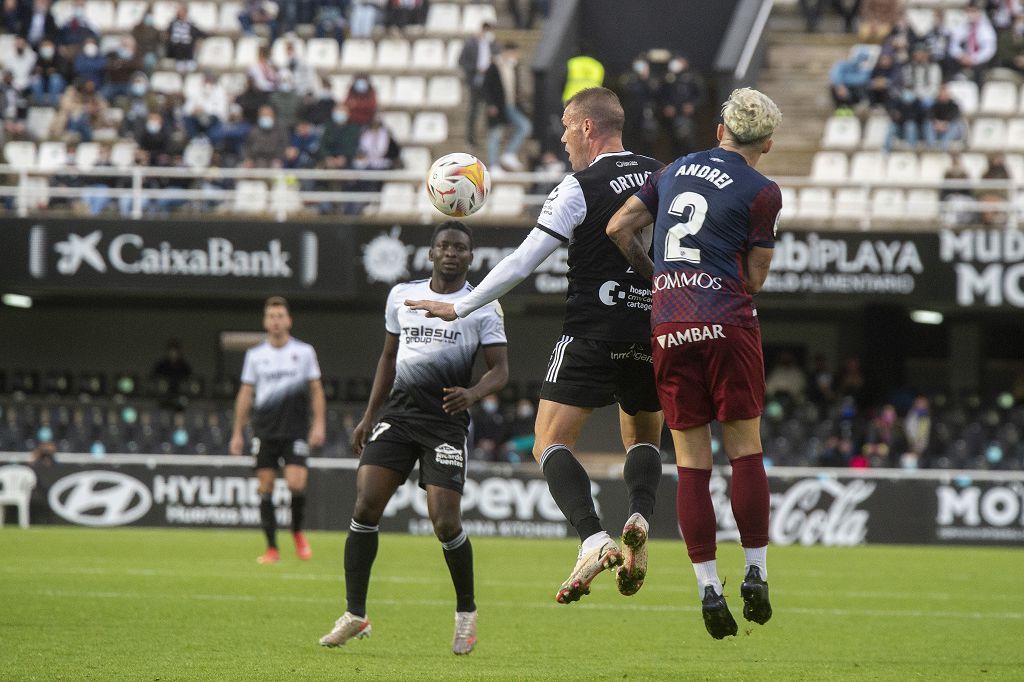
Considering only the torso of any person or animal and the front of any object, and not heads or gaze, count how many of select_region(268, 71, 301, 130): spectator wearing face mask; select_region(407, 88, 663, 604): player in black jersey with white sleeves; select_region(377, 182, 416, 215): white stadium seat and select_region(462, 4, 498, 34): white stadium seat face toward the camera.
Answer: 3

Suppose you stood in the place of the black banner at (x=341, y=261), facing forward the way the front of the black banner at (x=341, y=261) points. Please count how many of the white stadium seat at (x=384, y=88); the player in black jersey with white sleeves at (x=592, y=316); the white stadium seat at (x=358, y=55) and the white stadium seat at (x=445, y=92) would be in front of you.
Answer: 1

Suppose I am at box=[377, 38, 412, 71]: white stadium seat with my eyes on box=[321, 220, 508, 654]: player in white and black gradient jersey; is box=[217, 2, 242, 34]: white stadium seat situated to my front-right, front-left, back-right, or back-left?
back-right

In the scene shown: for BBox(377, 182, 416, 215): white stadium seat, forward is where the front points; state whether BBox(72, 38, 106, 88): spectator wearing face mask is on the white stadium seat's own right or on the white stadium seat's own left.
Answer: on the white stadium seat's own right

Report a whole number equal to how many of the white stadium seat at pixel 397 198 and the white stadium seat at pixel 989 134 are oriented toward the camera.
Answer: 2

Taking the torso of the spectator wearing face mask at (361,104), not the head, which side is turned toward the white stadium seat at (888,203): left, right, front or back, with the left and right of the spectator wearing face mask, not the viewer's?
left

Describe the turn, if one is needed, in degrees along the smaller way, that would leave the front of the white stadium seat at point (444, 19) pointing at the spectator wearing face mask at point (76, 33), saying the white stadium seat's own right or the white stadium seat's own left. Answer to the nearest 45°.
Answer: approximately 90° to the white stadium seat's own right

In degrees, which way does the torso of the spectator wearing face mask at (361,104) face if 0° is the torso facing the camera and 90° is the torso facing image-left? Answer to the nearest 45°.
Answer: approximately 0°

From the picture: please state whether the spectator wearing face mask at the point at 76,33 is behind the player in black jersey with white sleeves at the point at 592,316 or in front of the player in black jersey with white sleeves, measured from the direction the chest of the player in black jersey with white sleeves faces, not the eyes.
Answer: in front
